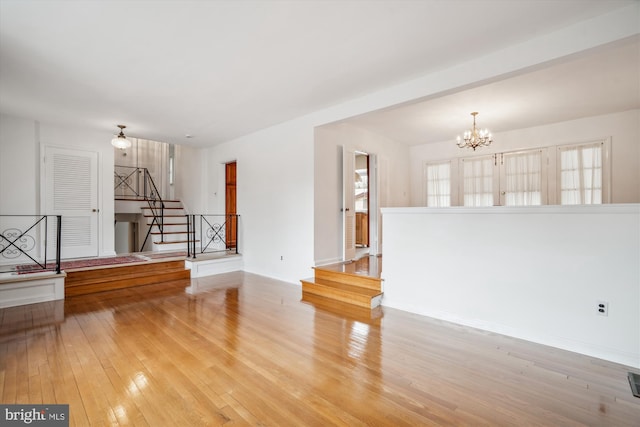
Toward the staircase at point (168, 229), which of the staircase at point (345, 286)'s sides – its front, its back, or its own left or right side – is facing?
right

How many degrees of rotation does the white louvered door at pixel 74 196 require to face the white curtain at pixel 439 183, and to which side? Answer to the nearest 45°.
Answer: approximately 45° to its left

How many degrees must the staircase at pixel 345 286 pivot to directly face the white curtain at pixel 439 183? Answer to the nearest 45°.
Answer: approximately 180°

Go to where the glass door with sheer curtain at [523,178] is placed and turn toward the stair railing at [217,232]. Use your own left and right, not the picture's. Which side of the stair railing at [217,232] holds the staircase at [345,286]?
left

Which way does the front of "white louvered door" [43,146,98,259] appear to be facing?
toward the camera

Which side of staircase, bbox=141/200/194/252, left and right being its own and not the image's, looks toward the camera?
front

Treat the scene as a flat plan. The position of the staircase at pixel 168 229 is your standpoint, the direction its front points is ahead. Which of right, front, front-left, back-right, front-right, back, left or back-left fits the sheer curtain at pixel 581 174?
front-left

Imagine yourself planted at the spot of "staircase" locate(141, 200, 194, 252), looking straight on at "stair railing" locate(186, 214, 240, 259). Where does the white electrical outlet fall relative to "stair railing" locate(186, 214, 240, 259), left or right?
right

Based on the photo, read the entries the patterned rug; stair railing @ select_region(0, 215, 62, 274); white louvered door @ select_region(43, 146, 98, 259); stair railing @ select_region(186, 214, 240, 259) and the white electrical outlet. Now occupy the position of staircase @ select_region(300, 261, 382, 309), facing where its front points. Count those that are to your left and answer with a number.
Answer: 1

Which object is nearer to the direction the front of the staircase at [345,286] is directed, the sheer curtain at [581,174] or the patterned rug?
the patterned rug

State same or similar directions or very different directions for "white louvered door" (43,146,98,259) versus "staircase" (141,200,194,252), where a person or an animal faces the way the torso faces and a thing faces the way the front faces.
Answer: same or similar directions

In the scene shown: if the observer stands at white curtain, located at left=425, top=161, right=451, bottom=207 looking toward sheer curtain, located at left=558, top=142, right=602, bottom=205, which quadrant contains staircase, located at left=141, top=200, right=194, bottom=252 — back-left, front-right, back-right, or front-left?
back-right

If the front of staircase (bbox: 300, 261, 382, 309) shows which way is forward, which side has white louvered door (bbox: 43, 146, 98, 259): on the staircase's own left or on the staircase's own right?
on the staircase's own right

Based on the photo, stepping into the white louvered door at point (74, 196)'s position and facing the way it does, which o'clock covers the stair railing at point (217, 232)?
The stair railing is roughly at 9 o'clock from the white louvered door.
